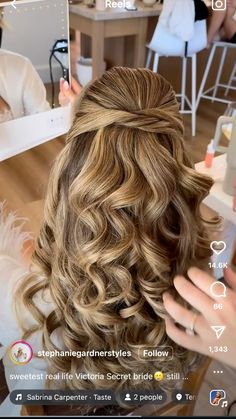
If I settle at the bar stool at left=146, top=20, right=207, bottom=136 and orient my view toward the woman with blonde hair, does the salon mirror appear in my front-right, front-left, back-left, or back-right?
front-right

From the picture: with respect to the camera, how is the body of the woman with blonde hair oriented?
away from the camera

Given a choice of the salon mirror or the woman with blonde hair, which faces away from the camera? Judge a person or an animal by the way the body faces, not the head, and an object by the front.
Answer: the woman with blonde hair

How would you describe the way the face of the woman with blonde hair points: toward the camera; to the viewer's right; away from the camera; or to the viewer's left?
away from the camera

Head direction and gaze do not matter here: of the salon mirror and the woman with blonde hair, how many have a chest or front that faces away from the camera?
1

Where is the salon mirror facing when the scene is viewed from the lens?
facing the viewer and to the right of the viewer
